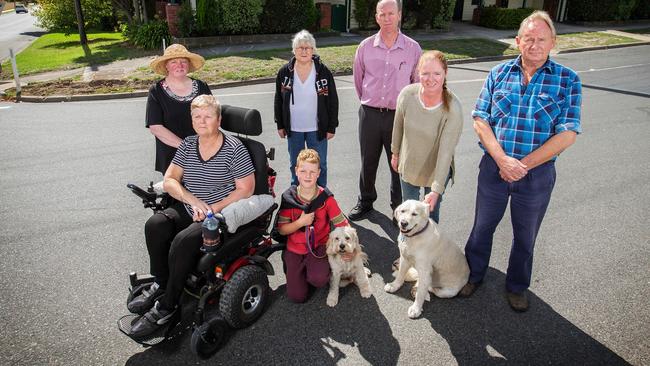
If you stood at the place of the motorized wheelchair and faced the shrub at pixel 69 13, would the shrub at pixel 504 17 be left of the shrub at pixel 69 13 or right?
right

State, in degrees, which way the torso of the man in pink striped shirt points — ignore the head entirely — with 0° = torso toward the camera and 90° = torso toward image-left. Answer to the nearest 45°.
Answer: approximately 0°

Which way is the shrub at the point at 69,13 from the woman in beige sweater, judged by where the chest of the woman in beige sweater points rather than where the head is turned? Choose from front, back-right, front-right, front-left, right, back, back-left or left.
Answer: back-right

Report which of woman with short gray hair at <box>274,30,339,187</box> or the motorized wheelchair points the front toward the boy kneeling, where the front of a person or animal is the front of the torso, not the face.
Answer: the woman with short gray hair

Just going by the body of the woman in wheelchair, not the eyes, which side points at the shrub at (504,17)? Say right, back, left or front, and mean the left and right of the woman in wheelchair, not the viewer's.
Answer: back

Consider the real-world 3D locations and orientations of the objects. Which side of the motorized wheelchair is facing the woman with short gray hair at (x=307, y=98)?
back

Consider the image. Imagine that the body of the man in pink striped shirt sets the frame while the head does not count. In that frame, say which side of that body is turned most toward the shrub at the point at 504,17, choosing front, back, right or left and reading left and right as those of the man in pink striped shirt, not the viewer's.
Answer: back

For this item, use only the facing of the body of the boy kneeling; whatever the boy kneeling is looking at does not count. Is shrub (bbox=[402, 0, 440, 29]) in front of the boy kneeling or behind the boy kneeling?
behind

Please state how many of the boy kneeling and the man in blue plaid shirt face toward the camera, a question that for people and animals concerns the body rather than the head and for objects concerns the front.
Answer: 2
